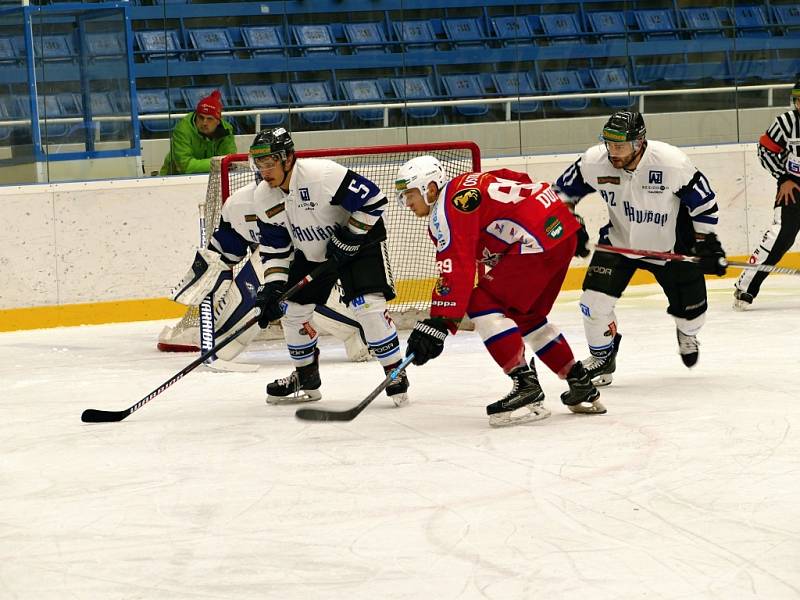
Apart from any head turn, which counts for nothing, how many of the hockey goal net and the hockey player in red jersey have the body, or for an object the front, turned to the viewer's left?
1

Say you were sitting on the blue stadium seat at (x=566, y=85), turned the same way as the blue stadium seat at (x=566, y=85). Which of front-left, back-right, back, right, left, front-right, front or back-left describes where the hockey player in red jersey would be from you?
front-right

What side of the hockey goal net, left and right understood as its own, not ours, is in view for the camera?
front

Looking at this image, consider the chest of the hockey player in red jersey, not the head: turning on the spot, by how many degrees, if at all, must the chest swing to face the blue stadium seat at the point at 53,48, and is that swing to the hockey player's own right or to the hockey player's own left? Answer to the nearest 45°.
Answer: approximately 45° to the hockey player's own right

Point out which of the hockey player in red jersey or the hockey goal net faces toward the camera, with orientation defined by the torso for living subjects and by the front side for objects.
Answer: the hockey goal net

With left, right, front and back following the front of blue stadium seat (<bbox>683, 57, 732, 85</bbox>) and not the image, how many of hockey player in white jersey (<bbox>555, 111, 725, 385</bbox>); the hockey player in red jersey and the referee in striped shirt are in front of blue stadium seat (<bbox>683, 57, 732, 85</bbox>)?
3

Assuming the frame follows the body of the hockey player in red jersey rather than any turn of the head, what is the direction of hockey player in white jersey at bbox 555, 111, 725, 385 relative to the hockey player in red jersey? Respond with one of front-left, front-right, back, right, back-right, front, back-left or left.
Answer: back-right

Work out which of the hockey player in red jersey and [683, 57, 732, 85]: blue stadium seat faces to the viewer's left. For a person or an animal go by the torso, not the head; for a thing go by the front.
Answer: the hockey player in red jersey

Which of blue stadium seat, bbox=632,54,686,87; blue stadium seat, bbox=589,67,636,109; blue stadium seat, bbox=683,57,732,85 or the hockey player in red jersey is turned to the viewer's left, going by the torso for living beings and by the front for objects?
the hockey player in red jersey

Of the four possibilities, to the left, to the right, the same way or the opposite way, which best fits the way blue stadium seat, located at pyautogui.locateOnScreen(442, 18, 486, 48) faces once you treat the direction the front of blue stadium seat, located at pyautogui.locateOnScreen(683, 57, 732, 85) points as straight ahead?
the same way

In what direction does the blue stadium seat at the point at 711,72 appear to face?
toward the camera

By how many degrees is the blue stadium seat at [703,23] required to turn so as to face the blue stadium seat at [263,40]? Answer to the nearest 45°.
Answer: approximately 90° to its right

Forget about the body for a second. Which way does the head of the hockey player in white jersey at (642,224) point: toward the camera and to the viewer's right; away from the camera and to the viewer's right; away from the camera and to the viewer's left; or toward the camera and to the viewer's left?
toward the camera and to the viewer's left

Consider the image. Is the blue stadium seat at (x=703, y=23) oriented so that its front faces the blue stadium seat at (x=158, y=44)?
no

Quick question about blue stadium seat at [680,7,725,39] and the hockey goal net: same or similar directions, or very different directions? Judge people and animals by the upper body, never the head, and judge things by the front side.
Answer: same or similar directions

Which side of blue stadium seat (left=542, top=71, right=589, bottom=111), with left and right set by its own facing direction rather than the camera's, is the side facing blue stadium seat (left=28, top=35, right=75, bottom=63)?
right

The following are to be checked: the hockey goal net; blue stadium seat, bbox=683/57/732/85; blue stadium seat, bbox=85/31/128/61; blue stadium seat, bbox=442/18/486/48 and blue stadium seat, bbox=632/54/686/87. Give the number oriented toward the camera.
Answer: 5

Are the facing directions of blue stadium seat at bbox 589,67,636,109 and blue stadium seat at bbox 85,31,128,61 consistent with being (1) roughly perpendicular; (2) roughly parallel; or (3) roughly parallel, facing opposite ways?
roughly parallel

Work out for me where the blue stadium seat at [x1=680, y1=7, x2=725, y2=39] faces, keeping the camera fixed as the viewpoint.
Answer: facing the viewer and to the right of the viewer
